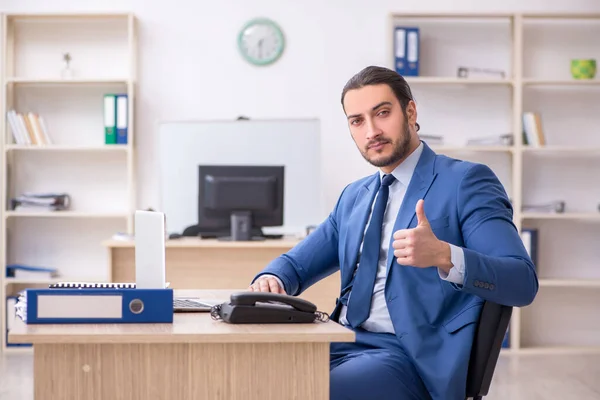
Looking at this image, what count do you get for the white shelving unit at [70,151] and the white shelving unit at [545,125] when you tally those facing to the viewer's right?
0

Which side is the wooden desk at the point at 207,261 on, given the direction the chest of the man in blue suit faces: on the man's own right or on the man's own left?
on the man's own right

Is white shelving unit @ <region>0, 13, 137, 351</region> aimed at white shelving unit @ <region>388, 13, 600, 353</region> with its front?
no

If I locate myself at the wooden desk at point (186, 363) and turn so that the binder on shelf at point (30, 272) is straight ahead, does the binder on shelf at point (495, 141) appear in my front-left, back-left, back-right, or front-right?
front-right

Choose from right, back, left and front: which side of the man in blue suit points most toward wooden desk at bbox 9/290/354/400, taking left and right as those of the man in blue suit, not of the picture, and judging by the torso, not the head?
front

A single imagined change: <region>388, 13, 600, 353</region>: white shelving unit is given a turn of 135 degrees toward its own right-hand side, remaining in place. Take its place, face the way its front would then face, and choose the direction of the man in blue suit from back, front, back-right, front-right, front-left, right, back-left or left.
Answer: back-left

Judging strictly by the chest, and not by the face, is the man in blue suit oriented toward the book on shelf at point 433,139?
no

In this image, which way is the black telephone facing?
to the viewer's right

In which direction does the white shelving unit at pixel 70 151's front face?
toward the camera

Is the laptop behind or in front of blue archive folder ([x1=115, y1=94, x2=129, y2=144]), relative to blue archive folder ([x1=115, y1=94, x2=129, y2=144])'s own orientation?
in front

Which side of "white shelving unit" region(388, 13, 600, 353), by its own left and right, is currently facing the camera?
front

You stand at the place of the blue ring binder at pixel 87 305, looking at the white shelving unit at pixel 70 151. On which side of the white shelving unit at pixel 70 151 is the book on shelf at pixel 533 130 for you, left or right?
right

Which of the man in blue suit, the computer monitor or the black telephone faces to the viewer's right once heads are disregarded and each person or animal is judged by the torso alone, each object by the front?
the black telephone

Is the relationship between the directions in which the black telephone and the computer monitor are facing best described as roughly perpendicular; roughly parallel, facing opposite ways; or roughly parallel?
roughly perpendicular
